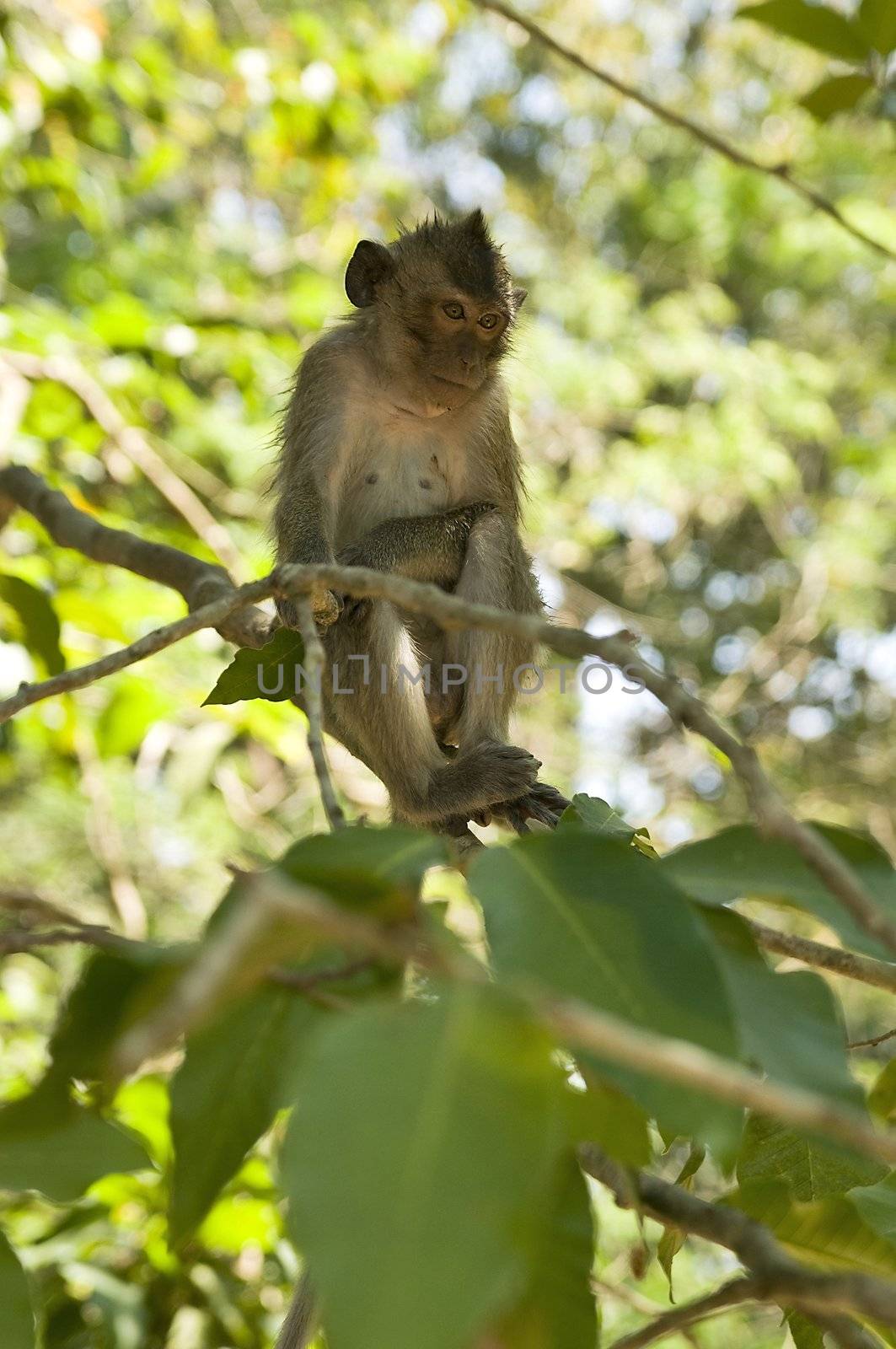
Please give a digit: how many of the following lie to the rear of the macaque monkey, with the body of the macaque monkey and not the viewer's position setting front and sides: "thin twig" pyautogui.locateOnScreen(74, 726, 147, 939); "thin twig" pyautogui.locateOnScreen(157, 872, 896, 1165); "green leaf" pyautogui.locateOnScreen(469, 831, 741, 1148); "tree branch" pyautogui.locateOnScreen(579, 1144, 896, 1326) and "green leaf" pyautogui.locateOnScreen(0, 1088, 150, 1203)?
1

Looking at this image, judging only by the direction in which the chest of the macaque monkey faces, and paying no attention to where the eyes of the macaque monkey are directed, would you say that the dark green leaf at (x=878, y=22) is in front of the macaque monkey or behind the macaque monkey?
in front

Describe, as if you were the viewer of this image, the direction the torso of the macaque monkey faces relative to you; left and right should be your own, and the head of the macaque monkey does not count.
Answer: facing the viewer and to the right of the viewer

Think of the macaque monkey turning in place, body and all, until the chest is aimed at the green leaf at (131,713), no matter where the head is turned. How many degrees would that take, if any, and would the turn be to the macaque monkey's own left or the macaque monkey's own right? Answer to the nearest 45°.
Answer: approximately 135° to the macaque monkey's own right

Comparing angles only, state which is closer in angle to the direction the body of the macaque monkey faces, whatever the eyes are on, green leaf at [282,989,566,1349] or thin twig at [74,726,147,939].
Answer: the green leaf

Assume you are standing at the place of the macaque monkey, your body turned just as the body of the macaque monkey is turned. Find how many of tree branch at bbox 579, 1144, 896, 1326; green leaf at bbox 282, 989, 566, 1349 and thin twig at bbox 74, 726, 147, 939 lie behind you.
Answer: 1

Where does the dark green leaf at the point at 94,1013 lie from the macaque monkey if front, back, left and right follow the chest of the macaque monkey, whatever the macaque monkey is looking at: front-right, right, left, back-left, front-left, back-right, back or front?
front-right

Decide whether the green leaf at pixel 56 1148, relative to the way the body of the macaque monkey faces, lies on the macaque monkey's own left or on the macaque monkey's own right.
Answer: on the macaque monkey's own right

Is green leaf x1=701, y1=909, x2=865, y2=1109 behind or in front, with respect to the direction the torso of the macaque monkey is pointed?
in front

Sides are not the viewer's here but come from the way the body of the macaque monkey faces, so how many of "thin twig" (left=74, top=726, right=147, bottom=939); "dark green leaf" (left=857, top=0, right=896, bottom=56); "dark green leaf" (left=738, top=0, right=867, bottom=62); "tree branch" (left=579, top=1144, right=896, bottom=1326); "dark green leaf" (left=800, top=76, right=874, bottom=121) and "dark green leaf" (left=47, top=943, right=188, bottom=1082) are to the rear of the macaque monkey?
1

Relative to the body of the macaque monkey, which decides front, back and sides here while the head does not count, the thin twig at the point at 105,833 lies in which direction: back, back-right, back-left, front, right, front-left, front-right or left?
back
